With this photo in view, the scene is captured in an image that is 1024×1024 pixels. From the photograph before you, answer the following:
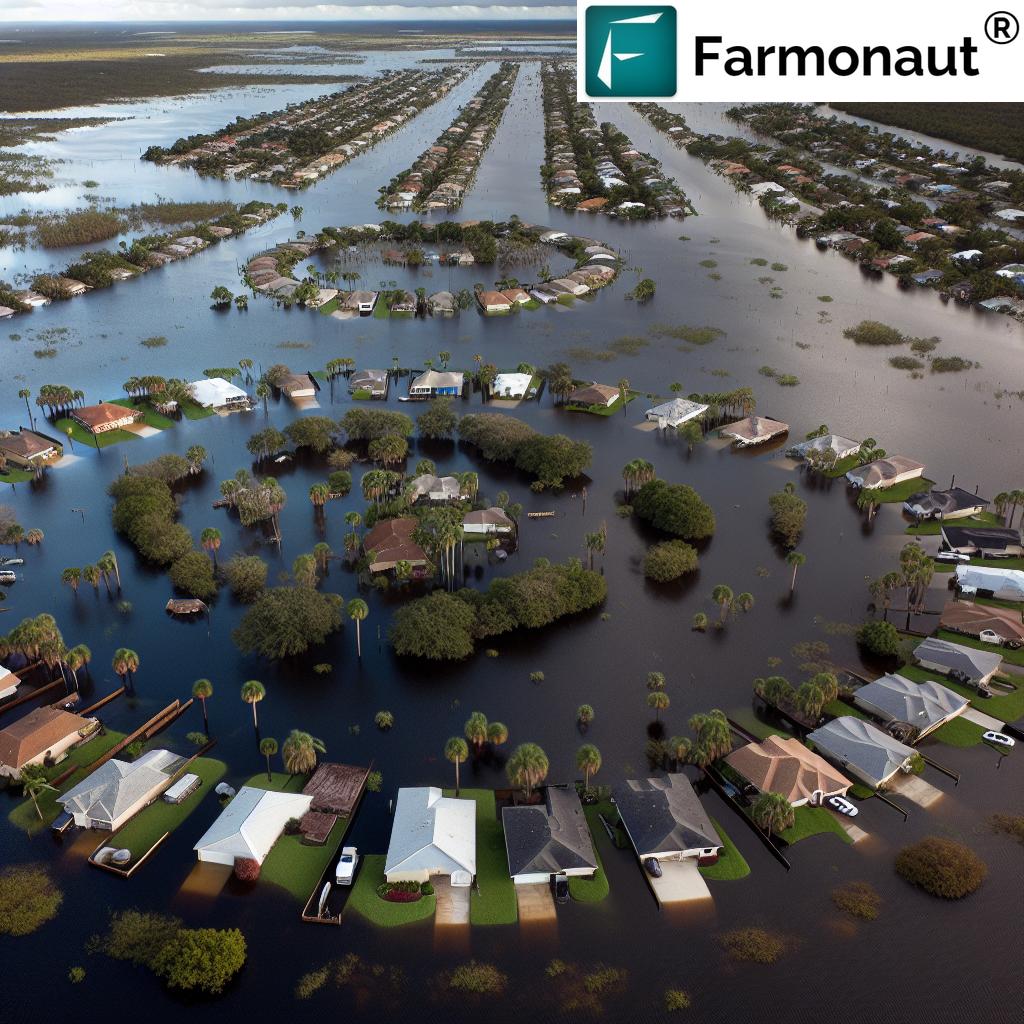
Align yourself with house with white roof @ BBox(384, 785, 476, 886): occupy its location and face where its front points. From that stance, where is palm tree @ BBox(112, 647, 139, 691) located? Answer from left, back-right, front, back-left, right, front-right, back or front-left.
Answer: back-right

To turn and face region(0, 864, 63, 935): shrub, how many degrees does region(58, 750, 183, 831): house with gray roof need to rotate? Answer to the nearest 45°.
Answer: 0° — it already faces it

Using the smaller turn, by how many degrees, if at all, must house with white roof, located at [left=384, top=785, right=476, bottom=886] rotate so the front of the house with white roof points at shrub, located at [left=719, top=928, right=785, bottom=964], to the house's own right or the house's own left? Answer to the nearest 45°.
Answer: approximately 45° to the house's own left

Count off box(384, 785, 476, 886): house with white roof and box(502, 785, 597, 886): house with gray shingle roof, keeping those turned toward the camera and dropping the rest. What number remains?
2

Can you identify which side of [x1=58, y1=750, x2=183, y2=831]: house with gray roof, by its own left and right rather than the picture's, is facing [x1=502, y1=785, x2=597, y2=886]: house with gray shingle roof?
left

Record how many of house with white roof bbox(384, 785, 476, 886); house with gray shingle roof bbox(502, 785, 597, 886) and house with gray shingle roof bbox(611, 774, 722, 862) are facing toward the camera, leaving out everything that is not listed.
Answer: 3

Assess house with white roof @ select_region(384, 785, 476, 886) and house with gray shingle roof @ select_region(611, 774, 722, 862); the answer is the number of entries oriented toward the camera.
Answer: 2

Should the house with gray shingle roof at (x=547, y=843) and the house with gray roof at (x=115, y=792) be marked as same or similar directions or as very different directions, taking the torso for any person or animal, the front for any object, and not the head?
same or similar directions

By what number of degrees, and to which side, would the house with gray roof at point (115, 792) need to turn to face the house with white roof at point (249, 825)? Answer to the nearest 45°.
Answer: approximately 90° to its left

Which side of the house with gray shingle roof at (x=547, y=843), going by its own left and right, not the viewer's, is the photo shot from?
front

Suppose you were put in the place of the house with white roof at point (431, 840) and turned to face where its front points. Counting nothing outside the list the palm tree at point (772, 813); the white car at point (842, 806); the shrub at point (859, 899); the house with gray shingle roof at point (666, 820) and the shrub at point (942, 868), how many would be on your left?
5

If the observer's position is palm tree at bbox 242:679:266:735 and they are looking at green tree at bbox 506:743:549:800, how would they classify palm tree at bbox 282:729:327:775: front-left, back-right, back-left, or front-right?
front-right

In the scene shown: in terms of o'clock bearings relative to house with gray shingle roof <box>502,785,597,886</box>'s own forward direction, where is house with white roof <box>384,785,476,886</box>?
The house with white roof is roughly at 3 o'clock from the house with gray shingle roof.

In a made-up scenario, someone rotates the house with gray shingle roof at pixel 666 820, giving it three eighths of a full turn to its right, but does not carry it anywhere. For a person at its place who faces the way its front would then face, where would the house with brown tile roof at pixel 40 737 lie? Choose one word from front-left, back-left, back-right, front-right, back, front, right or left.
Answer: front-left

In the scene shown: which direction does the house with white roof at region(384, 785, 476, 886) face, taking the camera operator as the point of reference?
facing the viewer

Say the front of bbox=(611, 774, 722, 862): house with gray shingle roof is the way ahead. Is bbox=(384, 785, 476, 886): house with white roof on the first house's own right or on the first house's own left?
on the first house's own right

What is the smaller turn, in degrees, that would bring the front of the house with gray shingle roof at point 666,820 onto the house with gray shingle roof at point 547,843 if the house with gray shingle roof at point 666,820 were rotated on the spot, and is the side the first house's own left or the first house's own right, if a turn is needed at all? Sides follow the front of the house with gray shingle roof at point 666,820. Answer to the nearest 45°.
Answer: approximately 45° to the first house's own right
